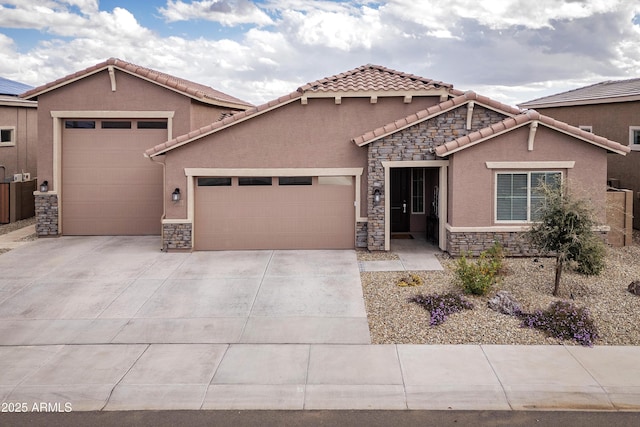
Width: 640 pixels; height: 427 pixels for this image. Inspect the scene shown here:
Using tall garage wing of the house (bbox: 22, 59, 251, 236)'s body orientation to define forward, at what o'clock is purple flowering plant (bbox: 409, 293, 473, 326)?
The purple flowering plant is roughly at 11 o'clock from the tall garage wing of the house.

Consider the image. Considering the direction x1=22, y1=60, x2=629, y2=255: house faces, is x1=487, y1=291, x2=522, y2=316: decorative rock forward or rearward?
forward

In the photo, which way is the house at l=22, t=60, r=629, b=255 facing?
toward the camera

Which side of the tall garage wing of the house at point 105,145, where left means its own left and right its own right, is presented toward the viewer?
front

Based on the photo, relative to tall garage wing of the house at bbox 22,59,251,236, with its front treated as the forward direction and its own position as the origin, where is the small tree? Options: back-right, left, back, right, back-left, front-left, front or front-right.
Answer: front-left

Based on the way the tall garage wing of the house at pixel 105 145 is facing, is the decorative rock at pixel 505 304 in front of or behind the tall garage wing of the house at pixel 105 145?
in front
